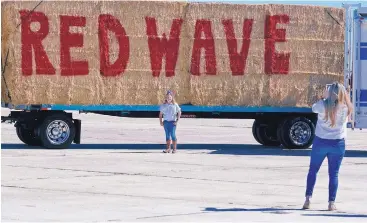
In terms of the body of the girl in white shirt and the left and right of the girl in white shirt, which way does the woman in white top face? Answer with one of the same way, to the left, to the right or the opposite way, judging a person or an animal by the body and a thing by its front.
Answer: the opposite way

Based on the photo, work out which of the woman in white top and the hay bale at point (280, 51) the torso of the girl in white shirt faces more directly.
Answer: the woman in white top

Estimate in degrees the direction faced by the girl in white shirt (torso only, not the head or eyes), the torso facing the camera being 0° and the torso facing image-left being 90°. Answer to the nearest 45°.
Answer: approximately 0°

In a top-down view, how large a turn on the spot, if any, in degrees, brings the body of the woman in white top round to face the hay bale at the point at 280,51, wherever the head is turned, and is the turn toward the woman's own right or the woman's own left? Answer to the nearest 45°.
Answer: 0° — they already face it

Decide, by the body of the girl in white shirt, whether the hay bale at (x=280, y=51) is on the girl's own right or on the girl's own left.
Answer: on the girl's own left

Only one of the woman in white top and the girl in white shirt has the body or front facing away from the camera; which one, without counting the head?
the woman in white top

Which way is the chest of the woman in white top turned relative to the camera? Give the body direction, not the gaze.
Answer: away from the camera

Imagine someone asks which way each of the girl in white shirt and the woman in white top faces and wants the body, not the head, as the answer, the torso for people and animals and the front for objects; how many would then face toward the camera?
1
